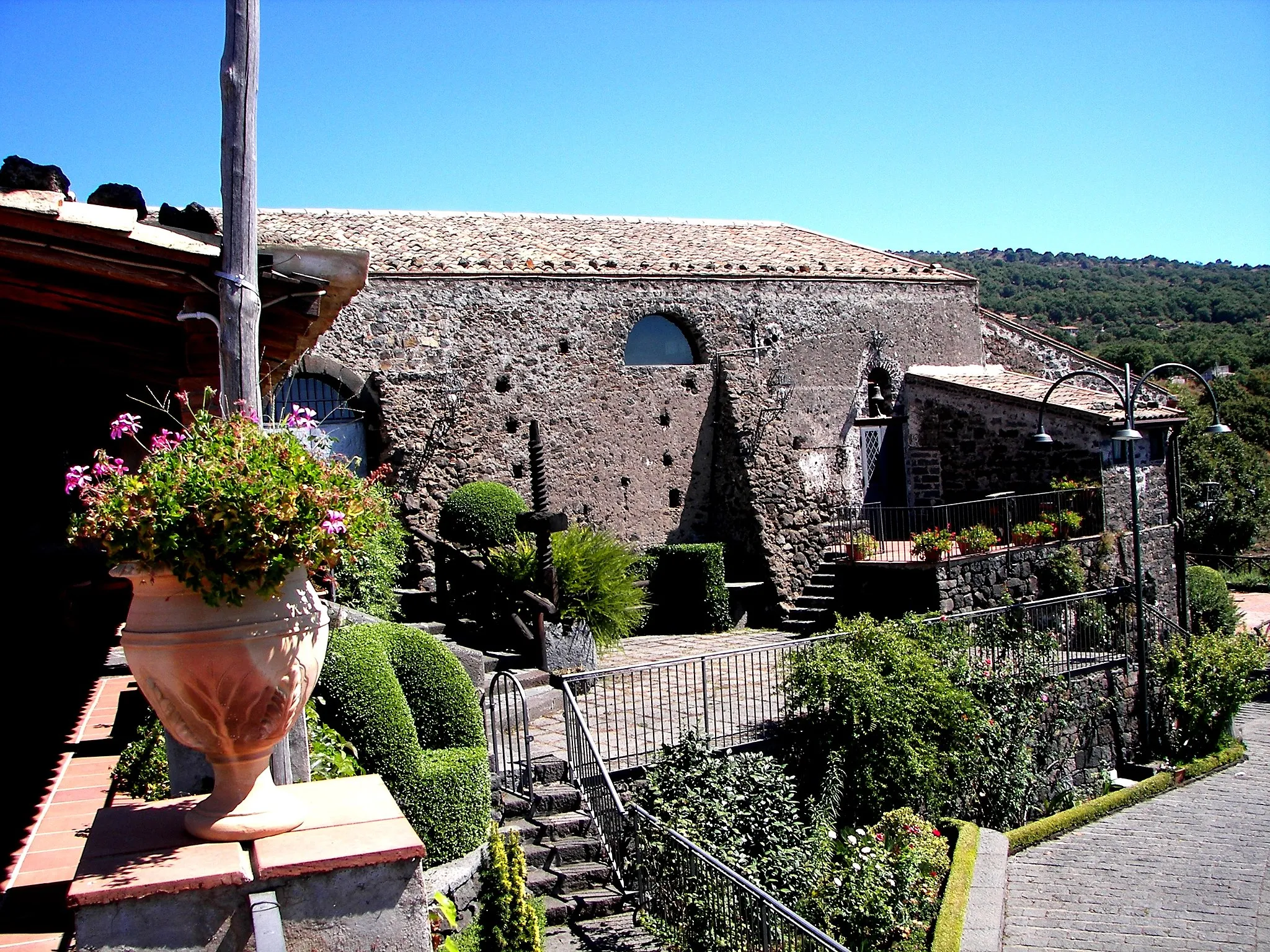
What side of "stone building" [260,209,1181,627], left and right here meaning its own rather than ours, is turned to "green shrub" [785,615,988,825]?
front

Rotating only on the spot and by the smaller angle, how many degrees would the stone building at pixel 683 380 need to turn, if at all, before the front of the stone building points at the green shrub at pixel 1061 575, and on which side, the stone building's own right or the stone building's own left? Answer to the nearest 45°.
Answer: approximately 90° to the stone building's own left

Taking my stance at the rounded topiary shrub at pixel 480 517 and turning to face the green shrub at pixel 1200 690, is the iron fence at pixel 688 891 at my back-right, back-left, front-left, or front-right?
front-right

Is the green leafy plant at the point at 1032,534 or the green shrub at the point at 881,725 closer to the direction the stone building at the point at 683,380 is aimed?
the green shrub

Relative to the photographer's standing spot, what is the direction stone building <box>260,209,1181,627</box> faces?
facing the viewer

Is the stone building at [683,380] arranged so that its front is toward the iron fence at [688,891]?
yes

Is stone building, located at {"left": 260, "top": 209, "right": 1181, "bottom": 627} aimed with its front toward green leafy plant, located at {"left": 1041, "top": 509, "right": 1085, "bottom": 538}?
no

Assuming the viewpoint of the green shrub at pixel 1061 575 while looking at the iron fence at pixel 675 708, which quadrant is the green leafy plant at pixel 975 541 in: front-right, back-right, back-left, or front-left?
front-right

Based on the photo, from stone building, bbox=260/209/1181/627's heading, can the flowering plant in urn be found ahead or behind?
ahead

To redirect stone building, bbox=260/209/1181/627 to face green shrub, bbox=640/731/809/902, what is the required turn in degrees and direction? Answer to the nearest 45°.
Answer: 0° — it already faces it

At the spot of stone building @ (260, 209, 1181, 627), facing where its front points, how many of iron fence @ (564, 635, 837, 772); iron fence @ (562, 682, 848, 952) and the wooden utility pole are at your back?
0

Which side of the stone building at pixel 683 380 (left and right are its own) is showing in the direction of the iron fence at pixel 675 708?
front

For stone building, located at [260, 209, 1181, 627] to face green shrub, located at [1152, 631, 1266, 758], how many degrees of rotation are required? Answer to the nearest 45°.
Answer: approximately 45° to its left

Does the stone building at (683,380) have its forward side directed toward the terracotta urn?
yes

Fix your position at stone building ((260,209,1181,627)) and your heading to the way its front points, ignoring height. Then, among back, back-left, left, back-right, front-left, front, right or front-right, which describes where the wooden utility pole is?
front
